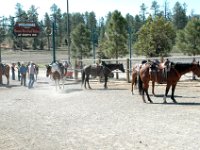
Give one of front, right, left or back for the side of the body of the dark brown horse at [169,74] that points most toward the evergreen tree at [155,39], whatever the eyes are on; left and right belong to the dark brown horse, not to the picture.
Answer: left

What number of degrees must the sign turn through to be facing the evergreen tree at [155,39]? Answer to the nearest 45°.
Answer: approximately 90° to its left

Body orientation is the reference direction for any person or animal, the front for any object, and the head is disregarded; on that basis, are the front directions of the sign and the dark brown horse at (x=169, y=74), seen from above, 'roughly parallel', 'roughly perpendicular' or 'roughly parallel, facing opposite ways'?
roughly perpendicular

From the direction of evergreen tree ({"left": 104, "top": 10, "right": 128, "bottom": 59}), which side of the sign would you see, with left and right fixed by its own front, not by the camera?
left

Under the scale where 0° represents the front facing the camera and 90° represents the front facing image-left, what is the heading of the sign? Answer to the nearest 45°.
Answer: approximately 0°

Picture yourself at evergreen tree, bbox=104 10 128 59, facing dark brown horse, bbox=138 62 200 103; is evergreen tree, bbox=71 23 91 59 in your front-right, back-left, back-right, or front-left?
back-right

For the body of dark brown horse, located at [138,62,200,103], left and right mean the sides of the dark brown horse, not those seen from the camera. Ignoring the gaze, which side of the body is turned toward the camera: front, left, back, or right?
right
